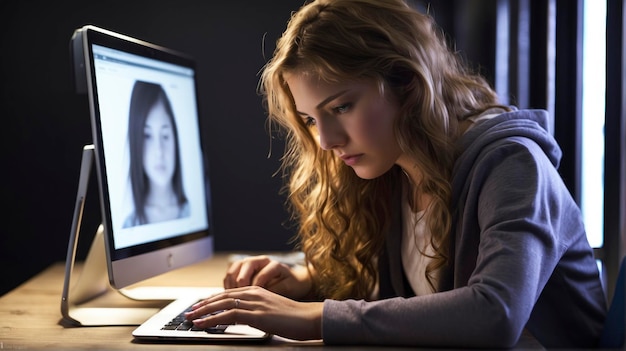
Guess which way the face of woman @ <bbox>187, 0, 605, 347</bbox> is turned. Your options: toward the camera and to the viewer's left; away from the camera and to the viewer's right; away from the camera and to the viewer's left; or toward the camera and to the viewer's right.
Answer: toward the camera and to the viewer's left

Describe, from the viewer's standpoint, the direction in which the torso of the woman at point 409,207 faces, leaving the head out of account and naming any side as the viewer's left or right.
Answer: facing the viewer and to the left of the viewer

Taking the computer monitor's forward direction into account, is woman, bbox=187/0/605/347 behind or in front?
in front

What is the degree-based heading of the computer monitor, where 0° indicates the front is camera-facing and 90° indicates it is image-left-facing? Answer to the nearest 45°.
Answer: approximately 315°
